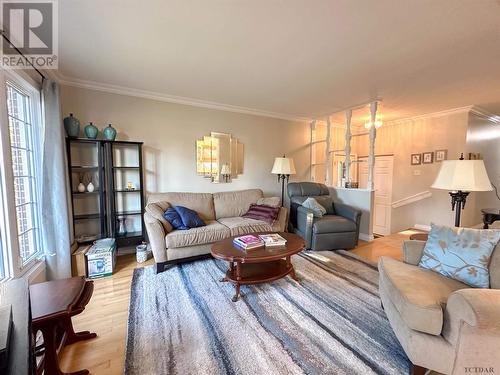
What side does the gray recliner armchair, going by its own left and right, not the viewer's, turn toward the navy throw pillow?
right

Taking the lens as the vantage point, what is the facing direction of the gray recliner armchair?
facing the viewer and to the right of the viewer

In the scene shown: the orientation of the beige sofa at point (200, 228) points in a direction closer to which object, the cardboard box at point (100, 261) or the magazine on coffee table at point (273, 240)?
the magazine on coffee table

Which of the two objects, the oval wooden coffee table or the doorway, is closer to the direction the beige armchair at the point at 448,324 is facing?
the oval wooden coffee table

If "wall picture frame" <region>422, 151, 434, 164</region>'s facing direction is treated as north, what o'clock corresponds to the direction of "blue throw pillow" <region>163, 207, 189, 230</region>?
The blue throw pillow is roughly at 1 o'clock from the wall picture frame.

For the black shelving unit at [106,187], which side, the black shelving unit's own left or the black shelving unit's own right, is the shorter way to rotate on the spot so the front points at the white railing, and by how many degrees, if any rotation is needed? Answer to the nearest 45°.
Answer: approximately 90° to the black shelving unit's own left

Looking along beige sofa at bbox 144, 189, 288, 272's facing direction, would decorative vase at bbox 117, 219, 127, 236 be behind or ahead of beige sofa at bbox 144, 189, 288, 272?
behind

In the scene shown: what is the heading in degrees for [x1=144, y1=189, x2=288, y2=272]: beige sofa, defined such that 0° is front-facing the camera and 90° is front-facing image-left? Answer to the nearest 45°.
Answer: approximately 315°

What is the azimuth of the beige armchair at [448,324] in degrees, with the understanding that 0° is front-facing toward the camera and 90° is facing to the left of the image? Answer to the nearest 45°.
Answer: approximately 45°

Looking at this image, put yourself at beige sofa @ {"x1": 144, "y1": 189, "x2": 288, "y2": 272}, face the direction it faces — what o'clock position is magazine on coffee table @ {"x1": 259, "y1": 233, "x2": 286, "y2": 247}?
The magazine on coffee table is roughly at 12 o'clock from the beige sofa.

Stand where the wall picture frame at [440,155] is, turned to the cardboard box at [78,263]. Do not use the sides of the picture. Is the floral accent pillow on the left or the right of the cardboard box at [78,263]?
left

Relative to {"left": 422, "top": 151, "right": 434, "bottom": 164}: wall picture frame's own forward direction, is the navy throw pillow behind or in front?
in front

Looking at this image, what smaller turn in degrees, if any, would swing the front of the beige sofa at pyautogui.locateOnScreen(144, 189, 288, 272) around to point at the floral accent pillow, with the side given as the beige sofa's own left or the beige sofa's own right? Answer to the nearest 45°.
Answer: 0° — it already faces it

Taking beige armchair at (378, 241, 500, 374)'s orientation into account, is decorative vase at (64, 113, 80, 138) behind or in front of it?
in front
